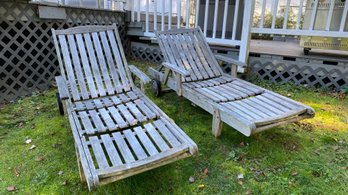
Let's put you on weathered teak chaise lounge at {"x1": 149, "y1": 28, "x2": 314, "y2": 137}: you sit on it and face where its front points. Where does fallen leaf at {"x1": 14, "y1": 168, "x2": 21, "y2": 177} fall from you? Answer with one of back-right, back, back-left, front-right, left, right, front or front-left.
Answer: right

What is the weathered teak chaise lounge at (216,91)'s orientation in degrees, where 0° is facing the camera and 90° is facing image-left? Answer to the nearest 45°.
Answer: approximately 315°

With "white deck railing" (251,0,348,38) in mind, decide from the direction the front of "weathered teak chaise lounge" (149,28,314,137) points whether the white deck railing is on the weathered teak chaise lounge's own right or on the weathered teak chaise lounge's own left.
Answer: on the weathered teak chaise lounge's own left

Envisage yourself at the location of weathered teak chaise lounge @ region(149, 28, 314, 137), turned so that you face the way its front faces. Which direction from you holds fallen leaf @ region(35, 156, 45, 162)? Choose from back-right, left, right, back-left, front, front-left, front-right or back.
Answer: right

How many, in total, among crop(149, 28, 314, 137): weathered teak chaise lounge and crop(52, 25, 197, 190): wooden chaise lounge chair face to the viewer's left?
0

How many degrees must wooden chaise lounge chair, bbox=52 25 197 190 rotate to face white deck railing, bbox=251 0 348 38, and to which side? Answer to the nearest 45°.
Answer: approximately 90° to its left

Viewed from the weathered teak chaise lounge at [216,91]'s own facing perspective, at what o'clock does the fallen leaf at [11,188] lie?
The fallen leaf is roughly at 3 o'clock from the weathered teak chaise lounge.

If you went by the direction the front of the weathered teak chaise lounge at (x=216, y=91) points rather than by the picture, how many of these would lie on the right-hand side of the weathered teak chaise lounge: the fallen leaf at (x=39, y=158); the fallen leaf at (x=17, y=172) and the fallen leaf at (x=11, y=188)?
3

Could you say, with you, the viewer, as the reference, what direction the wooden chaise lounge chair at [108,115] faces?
facing the viewer and to the right of the viewer
